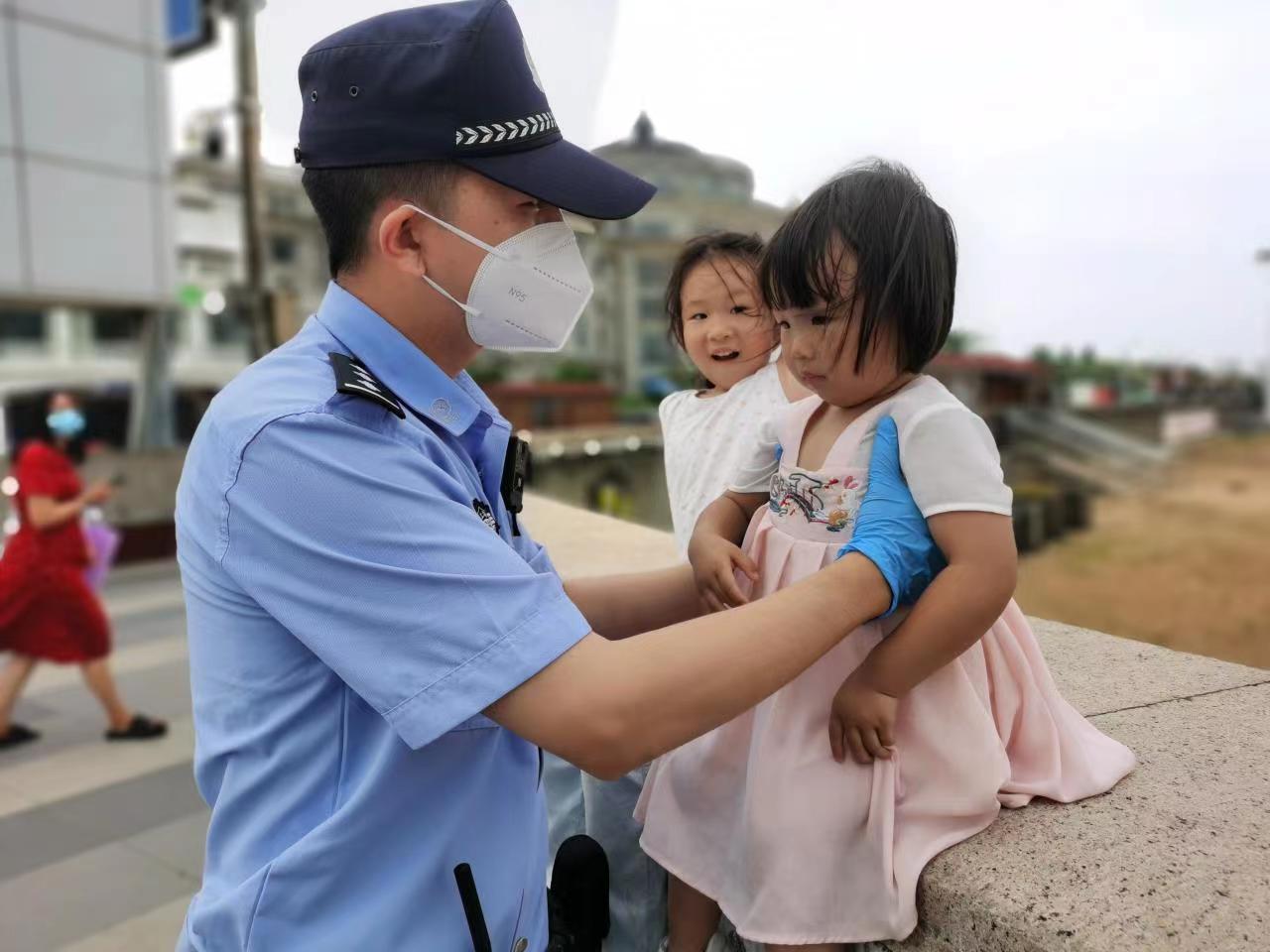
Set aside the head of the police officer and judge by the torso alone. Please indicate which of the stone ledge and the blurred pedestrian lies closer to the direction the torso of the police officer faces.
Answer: the stone ledge

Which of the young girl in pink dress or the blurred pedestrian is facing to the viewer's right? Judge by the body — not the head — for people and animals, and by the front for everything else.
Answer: the blurred pedestrian

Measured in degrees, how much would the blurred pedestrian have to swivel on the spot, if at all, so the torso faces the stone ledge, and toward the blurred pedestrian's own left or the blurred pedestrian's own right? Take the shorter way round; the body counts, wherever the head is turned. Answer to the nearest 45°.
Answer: approximately 90° to the blurred pedestrian's own right

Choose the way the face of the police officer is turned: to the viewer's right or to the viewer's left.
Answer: to the viewer's right

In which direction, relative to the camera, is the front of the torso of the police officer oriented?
to the viewer's right

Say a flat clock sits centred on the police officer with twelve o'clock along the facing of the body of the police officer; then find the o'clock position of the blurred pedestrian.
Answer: The blurred pedestrian is roughly at 8 o'clock from the police officer.

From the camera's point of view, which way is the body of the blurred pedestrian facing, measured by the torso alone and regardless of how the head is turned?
to the viewer's right

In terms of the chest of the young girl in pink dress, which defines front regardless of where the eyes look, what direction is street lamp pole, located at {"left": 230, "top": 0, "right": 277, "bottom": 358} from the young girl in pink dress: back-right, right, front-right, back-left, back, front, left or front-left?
right

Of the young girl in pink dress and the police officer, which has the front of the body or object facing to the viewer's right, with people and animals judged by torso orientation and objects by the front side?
the police officer

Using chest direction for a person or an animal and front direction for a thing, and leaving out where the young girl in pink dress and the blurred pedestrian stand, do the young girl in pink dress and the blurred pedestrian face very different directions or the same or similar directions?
very different directions
